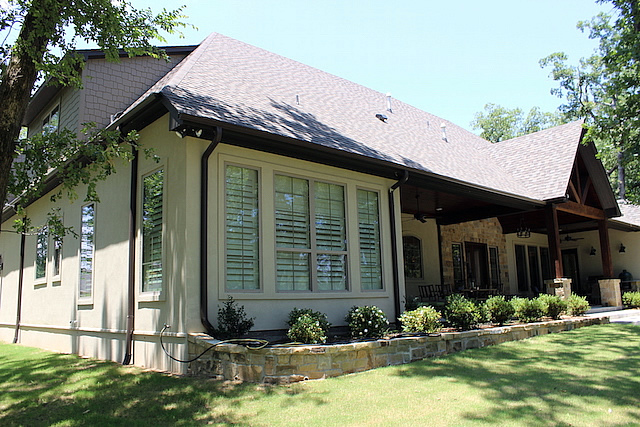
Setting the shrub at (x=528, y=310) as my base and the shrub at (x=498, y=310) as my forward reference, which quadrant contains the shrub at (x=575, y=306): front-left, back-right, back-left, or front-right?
back-right

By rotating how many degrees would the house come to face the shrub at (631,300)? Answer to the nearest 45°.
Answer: approximately 90° to its left

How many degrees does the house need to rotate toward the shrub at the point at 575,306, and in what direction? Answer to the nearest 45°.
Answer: approximately 90° to its left

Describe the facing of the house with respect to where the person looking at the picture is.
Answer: facing the viewer and to the right of the viewer

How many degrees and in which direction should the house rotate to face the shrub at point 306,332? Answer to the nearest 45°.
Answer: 0° — it already faces it

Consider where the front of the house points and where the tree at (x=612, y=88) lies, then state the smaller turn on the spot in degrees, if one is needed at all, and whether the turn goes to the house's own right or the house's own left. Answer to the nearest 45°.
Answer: approximately 90° to the house's own left
